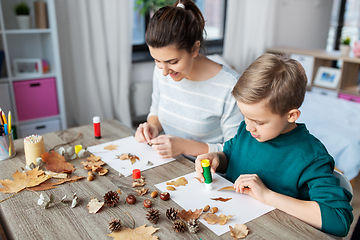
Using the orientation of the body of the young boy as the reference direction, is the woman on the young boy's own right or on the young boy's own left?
on the young boy's own right

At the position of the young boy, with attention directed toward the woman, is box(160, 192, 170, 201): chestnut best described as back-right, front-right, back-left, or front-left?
front-left

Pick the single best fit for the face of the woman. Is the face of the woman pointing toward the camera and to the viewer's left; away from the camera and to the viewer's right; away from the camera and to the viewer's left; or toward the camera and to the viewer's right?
toward the camera and to the viewer's left

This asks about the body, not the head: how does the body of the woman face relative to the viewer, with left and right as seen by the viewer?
facing the viewer and to the left of the viewer

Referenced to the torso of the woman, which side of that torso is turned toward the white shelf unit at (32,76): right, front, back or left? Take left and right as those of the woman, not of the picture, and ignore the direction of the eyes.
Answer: right

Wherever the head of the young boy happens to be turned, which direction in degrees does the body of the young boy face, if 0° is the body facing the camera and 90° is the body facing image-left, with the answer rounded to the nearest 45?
approximately 45°

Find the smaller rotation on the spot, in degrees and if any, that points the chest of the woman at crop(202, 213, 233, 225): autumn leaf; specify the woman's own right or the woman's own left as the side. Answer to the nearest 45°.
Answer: approximately 45° to the woman's own left

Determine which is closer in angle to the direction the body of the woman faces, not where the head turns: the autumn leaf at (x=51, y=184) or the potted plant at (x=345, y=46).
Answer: the autumn leaf

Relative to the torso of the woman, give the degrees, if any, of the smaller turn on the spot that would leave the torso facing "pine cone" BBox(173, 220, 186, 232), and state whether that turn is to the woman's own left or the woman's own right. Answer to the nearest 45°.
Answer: approximately 45° to the woman's own left
